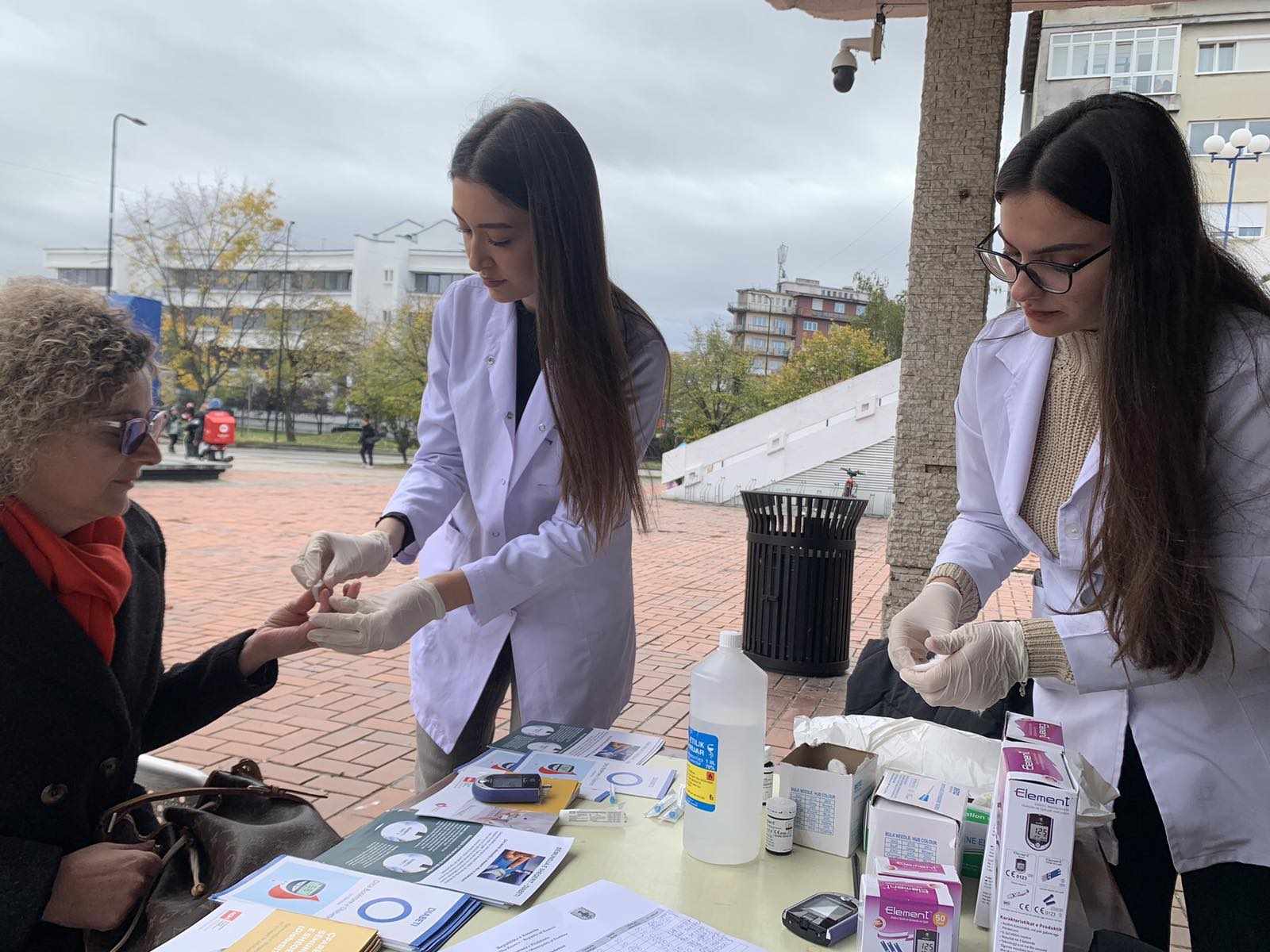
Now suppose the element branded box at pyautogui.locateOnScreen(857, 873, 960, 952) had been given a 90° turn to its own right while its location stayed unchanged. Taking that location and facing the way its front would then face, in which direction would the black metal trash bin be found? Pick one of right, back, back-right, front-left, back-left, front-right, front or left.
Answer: right

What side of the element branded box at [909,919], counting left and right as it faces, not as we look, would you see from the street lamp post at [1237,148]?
back

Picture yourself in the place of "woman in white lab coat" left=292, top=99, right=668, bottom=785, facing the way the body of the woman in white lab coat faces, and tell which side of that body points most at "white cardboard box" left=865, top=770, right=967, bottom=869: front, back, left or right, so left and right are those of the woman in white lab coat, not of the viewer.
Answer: left

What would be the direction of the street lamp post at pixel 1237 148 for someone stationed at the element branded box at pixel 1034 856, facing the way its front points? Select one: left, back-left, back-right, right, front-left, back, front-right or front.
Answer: back

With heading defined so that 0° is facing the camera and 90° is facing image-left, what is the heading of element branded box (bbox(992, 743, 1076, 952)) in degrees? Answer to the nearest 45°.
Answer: approximately 0°

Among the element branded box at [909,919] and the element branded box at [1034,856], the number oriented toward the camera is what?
2

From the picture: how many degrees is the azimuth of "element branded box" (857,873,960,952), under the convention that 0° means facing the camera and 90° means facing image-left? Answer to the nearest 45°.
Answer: approximately 0°

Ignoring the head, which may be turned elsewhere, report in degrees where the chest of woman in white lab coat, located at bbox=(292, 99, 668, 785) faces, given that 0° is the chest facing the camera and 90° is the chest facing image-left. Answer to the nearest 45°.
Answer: approximately 45°

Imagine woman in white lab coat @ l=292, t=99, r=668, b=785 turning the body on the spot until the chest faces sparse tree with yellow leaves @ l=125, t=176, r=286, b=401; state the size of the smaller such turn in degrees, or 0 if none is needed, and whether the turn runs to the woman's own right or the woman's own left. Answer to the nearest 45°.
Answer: approximately 135° to the woman's own right

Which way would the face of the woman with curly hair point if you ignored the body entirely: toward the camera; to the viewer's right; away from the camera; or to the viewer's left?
to the viewer's right

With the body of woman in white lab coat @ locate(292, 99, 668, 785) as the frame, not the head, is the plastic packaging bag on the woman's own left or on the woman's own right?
on the woman's own left
